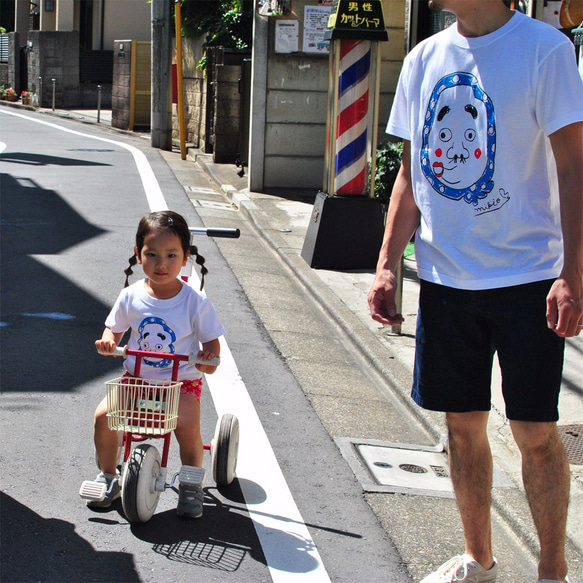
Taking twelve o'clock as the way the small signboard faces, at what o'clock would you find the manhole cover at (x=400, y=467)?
The manhole cover is roughly at 12 o'clock from the small signboard.

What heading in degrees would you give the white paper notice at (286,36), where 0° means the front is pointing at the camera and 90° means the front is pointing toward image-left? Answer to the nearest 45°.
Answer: approximately 0°

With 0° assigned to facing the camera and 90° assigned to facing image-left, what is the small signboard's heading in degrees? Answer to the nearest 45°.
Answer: approximately 0°

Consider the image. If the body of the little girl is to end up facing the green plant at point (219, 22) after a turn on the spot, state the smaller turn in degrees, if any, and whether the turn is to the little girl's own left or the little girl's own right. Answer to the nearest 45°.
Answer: approximately 180°

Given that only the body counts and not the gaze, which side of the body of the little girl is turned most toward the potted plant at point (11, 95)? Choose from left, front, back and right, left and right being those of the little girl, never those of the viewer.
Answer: back
